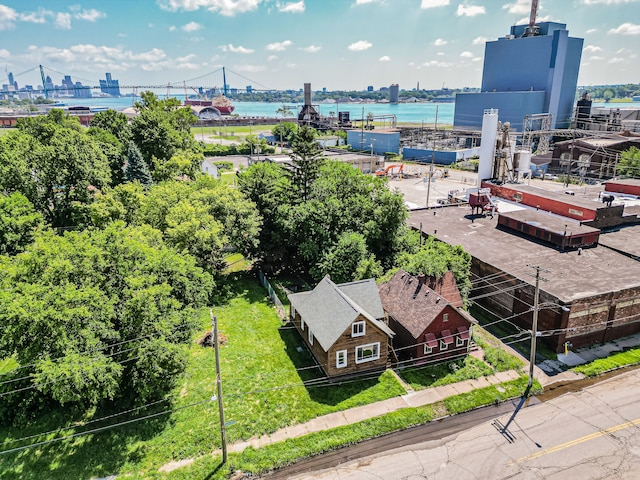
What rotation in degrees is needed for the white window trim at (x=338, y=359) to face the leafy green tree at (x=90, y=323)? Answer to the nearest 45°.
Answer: approximately 90° to its right

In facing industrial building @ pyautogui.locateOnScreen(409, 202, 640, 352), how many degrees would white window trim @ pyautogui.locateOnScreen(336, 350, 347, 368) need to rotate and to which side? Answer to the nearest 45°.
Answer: approximately 135° to its left

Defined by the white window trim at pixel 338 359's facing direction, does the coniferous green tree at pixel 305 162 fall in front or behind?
behind

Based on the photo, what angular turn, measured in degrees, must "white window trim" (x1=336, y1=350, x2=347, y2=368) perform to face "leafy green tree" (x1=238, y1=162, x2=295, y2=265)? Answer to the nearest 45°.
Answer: approximately 180°

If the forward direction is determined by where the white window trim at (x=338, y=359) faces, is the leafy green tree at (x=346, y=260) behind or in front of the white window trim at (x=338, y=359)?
behind

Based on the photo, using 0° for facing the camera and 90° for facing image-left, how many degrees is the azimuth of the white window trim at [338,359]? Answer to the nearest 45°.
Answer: approximately 0°

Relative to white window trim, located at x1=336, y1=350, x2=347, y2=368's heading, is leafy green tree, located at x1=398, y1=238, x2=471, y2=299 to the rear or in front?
to the rear
